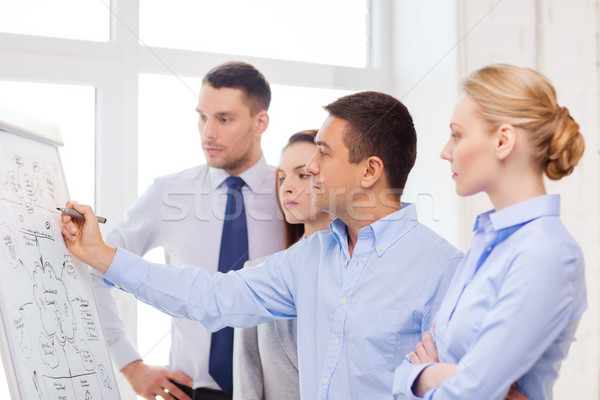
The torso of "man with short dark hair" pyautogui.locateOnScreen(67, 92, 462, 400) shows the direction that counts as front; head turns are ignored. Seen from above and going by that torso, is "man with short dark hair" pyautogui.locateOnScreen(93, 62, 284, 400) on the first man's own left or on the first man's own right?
on the first man's own right

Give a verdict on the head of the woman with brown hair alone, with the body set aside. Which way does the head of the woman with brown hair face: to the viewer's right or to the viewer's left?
to the viewer's left

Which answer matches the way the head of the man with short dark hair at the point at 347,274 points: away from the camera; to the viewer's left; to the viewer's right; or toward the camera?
to the viewer's left

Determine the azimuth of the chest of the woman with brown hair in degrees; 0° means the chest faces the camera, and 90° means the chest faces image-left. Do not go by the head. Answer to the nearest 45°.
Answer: approximately 45°
